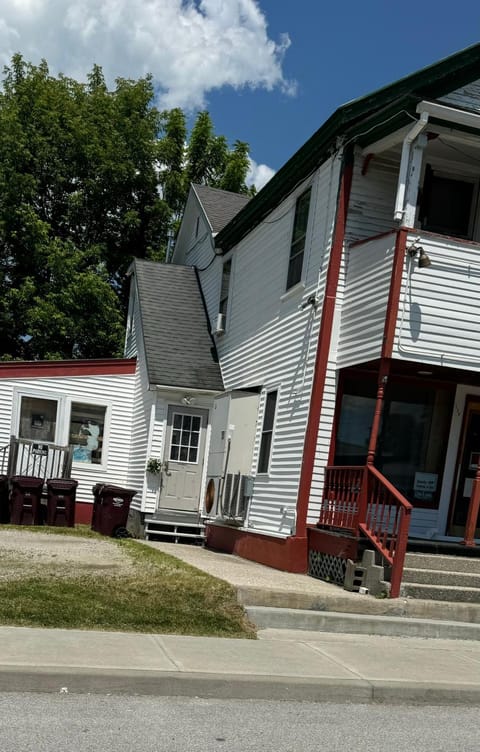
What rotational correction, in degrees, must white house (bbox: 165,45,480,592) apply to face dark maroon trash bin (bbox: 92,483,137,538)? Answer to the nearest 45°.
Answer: approximately 180°

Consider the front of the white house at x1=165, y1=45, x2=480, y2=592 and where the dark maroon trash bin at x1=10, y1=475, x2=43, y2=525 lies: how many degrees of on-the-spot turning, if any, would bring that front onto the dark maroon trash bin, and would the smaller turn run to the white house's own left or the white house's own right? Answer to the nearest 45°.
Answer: approximately 90° to the white house's own right

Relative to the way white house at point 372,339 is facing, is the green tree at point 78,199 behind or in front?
behind

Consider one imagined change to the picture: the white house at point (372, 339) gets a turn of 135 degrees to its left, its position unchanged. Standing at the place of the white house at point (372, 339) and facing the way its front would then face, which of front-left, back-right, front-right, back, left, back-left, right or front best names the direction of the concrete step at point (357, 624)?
back

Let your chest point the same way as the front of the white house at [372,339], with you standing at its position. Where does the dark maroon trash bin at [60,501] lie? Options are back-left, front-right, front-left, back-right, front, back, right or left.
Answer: right

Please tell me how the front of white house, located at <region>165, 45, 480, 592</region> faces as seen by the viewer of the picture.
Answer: facing the viewer and to the right of the viewer
